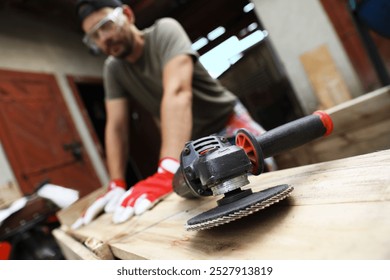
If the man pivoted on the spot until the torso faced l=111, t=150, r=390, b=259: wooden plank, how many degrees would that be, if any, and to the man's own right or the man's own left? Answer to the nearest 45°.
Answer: approximately 45° to the man's own left

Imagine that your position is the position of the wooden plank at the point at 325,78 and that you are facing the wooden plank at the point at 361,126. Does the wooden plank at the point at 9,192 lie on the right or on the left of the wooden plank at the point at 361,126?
right

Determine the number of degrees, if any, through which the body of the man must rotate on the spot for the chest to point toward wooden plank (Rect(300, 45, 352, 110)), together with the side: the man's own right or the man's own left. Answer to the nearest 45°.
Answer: approximately 180°

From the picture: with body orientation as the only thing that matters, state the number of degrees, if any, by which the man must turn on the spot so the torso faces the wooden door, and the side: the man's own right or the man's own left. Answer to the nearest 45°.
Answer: approximately 90° to the man's own right

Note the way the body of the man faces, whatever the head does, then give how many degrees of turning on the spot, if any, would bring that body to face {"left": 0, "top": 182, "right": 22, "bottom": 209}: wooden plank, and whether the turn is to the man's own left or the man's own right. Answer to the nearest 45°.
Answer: approximately 90° to the man's own right

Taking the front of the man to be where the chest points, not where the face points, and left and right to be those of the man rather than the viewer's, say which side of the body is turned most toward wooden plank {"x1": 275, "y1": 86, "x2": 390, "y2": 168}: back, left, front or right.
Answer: left

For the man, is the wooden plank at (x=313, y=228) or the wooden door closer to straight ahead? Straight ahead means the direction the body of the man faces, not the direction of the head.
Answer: the wooden plank

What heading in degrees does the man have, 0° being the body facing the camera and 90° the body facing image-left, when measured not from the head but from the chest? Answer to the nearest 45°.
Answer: approximately 45°
